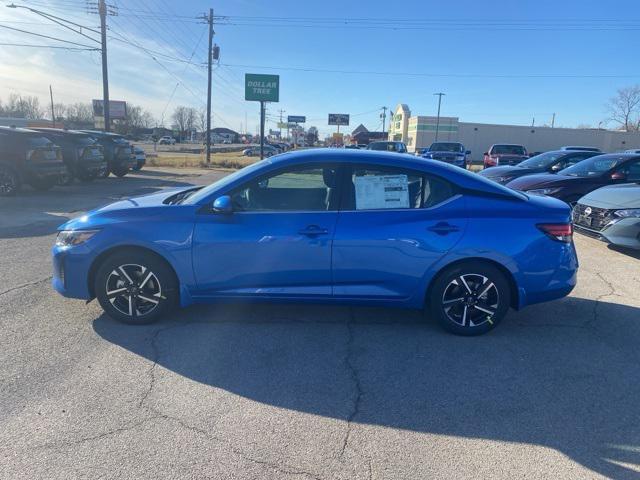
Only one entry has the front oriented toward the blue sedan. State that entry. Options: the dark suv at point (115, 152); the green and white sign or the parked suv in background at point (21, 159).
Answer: the green and white sign

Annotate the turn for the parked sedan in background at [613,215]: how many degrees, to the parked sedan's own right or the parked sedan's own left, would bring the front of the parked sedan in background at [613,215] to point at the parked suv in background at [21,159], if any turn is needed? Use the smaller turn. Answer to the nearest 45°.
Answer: approximately 45° to the parked sedan's own right

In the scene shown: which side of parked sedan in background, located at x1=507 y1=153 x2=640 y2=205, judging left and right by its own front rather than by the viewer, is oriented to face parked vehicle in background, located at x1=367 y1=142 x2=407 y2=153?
right

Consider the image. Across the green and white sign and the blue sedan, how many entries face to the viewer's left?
1

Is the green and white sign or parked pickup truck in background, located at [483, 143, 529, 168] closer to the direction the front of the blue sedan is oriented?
the green and white sign

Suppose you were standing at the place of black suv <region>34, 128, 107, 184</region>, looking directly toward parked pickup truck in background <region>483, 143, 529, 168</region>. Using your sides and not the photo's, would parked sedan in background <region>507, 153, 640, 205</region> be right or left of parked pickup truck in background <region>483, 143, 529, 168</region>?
right

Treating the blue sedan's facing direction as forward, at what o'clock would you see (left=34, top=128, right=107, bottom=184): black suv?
The black suv is roughly at 2 o'clock from the blue sedan.

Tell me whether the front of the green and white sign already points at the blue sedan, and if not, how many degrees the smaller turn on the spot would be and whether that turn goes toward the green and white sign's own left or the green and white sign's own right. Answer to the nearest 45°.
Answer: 0° — it already faces it

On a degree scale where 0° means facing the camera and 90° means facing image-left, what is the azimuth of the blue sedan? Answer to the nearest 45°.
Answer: approximately 90°
